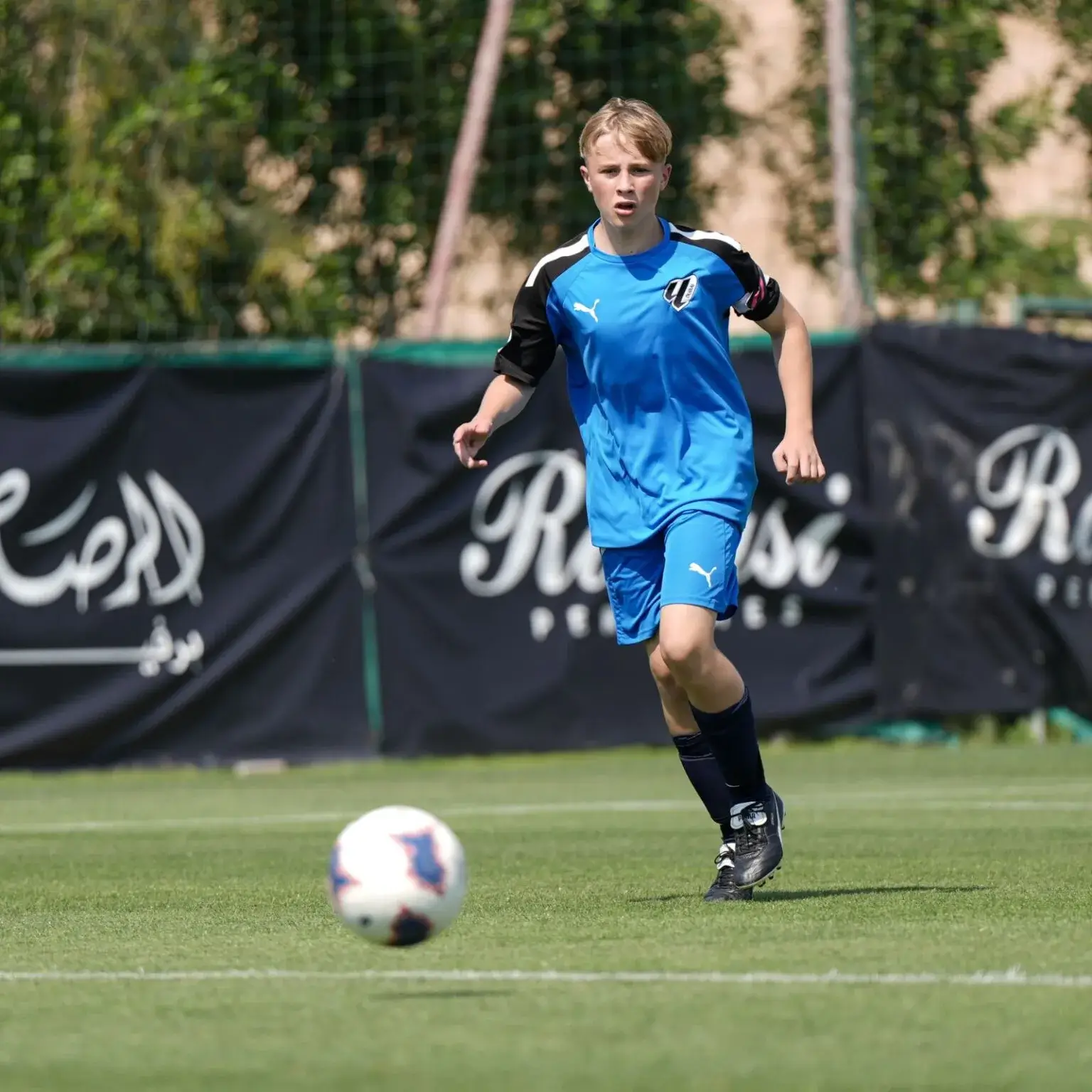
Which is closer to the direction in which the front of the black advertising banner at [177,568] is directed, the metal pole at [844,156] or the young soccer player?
the young soccer player

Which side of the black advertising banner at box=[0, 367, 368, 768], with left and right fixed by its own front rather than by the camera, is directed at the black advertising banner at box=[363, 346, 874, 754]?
left

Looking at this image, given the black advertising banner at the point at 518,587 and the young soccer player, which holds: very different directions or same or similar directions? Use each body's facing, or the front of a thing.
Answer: same or similar directions

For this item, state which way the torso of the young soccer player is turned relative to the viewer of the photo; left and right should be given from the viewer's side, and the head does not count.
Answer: facing the viewer

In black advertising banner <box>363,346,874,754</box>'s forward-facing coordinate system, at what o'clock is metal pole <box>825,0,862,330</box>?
The metal pole is roughly at 7 o'clock from the black advertising banner.

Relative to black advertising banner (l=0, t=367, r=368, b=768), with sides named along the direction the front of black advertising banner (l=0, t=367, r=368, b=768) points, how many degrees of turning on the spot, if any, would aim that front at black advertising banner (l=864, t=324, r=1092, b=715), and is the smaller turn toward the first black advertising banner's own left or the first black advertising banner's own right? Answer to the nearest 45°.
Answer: approximately 90° to the first black advertising banner's own left

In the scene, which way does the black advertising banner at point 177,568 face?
toward the camera

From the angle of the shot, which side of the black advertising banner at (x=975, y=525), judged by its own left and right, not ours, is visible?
front

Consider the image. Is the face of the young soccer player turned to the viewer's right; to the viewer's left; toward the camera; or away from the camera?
toward the camera

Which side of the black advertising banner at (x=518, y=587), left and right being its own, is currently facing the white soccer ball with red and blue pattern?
front

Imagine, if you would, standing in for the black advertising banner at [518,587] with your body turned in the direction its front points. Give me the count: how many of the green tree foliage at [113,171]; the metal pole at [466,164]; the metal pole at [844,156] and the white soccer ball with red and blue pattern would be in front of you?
1
